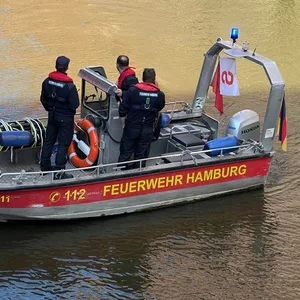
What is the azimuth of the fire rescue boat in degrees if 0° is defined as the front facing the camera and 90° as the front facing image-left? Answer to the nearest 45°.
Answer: approximately 45°

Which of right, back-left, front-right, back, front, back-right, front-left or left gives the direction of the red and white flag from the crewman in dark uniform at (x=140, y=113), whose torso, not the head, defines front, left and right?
front-right

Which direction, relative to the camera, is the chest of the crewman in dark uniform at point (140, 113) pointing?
away from the camera

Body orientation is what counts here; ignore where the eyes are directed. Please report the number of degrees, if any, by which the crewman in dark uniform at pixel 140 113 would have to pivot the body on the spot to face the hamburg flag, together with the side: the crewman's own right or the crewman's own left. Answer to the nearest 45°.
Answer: approximately 45° to the crewman's own right

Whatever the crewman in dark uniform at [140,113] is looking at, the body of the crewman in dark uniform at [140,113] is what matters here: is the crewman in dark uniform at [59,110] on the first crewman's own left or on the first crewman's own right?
on the first crewman's own left

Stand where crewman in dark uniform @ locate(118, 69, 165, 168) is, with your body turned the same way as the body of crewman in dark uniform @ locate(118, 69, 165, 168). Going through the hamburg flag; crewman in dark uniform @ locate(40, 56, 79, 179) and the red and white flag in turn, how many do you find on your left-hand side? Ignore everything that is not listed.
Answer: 1
